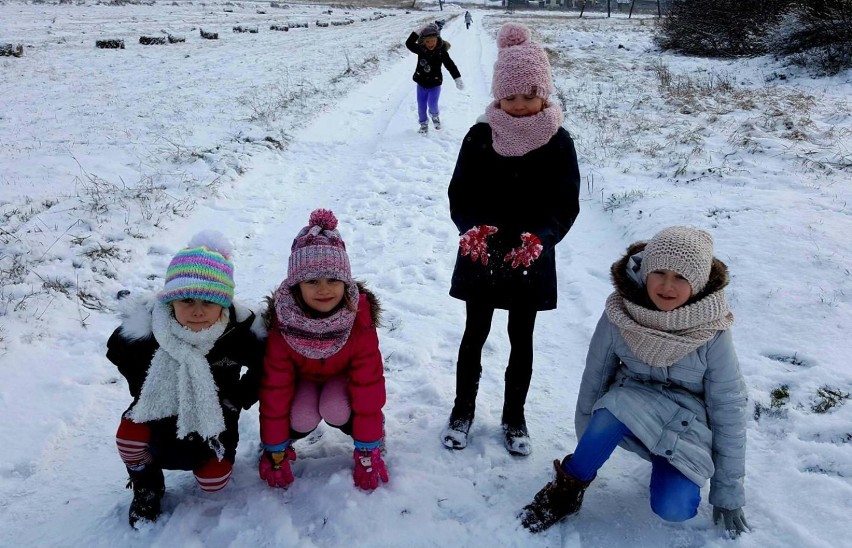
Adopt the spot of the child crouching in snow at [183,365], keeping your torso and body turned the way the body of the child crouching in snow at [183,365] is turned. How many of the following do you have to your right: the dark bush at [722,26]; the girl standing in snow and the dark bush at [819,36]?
0

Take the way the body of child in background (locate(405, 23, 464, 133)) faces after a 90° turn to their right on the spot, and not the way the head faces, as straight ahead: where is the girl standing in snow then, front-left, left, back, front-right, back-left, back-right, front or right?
left

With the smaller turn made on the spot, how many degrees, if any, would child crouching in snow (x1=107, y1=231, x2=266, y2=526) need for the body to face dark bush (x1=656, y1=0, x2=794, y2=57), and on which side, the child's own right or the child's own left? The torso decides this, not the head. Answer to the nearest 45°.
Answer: approximately 135° to the child's own left

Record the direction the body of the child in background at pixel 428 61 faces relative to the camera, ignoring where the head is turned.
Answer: toward the camera

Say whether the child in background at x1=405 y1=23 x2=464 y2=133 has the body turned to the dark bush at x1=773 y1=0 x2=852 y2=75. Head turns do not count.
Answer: no

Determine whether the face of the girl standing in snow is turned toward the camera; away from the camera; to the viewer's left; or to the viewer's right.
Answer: toward the camera

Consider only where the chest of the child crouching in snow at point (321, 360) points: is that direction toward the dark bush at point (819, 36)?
no

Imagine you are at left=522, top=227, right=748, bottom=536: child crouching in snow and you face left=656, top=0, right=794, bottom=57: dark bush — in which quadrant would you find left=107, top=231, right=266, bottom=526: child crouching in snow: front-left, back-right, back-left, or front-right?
back-left

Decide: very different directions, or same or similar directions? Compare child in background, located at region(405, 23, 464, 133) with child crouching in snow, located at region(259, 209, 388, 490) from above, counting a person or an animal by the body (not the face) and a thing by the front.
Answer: same or similar directions

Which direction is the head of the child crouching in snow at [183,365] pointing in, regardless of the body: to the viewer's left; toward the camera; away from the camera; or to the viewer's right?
toward the camera

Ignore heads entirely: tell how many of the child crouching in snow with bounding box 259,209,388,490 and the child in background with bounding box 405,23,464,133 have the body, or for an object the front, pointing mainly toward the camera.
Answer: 2

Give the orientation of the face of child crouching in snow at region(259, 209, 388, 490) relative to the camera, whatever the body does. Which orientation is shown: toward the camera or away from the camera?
toward the camera

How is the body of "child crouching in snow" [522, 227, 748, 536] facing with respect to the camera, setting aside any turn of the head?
toward the camera

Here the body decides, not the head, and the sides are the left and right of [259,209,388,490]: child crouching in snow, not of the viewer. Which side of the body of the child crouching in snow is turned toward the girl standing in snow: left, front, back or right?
left

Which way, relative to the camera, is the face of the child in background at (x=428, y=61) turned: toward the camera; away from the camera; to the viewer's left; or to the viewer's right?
toward the camera

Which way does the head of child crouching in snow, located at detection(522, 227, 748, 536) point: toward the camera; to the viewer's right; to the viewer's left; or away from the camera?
toward the camera

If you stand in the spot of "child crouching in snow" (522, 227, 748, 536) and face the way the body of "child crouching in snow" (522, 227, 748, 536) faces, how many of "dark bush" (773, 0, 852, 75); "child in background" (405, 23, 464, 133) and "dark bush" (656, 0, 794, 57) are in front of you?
0
